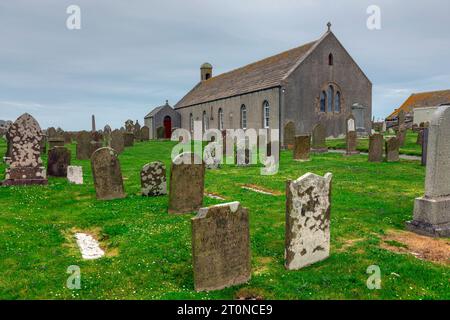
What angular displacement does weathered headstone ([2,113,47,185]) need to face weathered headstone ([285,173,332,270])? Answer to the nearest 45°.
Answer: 0° — it already faces it

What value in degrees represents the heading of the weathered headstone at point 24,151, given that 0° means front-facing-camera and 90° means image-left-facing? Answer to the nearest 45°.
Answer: approximately 0°

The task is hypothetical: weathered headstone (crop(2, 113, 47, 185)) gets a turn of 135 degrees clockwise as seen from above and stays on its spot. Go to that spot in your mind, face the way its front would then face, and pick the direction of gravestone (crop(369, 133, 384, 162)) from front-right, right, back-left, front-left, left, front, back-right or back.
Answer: back-right

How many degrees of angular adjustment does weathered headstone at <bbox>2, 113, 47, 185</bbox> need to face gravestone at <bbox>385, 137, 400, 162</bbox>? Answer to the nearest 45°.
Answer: approximately 90° to its left

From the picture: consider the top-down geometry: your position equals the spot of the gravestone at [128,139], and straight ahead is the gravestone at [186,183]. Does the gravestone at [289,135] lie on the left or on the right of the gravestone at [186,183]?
left

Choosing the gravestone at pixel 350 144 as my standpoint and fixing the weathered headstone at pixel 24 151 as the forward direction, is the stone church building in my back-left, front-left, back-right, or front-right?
back-right

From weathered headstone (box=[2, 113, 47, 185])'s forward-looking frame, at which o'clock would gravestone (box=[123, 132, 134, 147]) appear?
The gravestone is roughly at 7 o'clock from the weathered headstone.

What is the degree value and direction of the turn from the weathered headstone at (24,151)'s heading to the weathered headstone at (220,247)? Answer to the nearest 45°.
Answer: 0° — it already faces it
